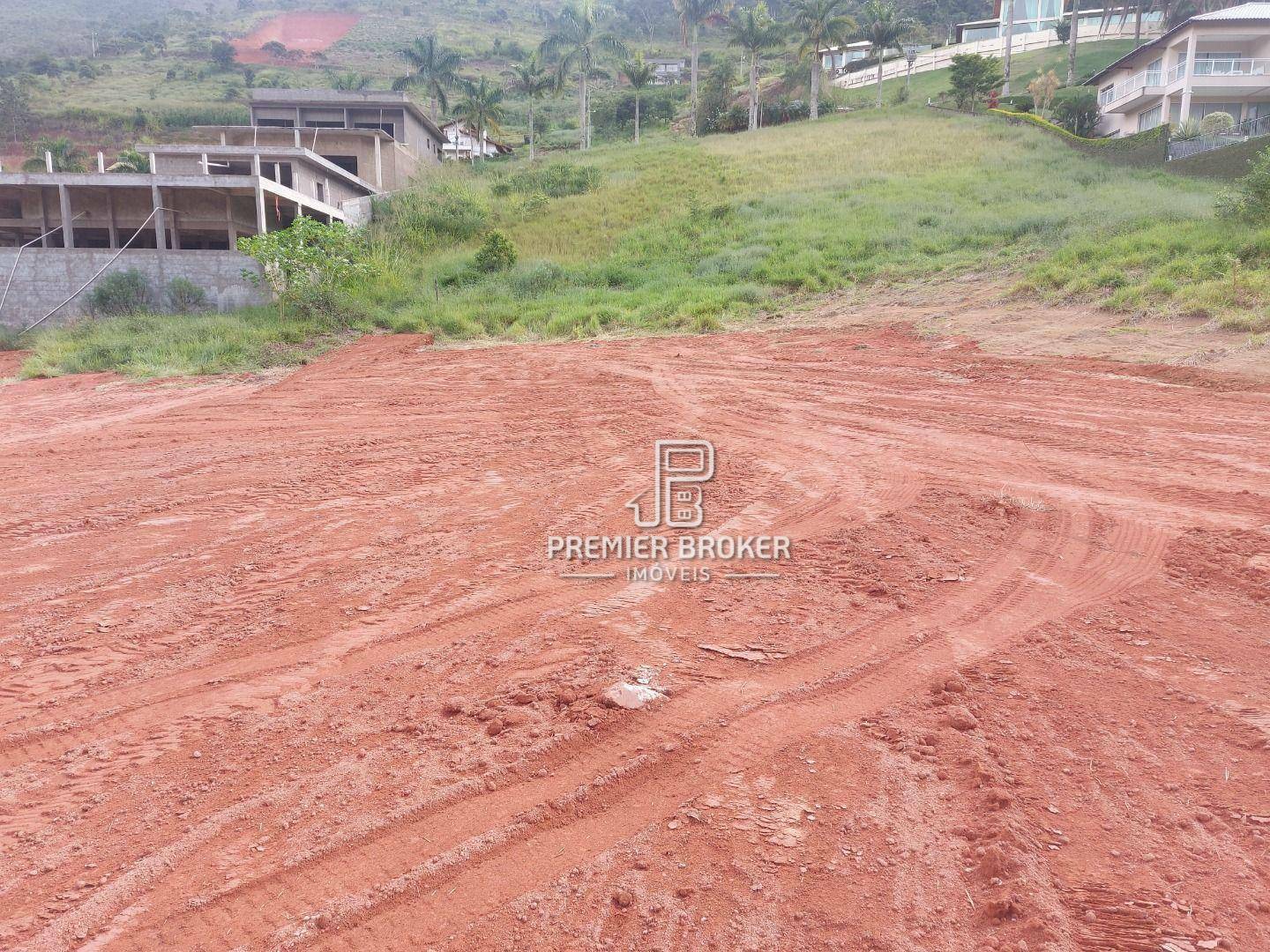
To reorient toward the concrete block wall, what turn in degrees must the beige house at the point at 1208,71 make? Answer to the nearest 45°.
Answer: approximately 45° to its right

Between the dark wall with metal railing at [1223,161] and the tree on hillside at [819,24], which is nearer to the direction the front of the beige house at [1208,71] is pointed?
the dark wall with metal railing

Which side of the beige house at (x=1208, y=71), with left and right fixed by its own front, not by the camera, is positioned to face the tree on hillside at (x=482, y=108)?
right

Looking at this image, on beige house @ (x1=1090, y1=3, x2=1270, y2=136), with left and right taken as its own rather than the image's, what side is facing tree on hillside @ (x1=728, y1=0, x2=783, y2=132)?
right

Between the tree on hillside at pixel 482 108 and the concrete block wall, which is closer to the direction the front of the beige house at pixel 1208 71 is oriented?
the concrete block wall

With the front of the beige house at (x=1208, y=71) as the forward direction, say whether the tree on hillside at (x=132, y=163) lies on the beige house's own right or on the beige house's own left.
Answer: on the beige house's own right

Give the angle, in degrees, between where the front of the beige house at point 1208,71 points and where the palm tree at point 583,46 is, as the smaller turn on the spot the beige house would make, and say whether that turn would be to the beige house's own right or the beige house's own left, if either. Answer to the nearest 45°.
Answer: approximately 90° to the beige house's own right

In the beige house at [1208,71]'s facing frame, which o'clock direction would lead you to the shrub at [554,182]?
The shrub is roughly at 2 o'clock from the beige house.

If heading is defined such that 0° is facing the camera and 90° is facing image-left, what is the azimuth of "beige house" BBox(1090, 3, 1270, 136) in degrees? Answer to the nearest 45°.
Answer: approximately 0°
